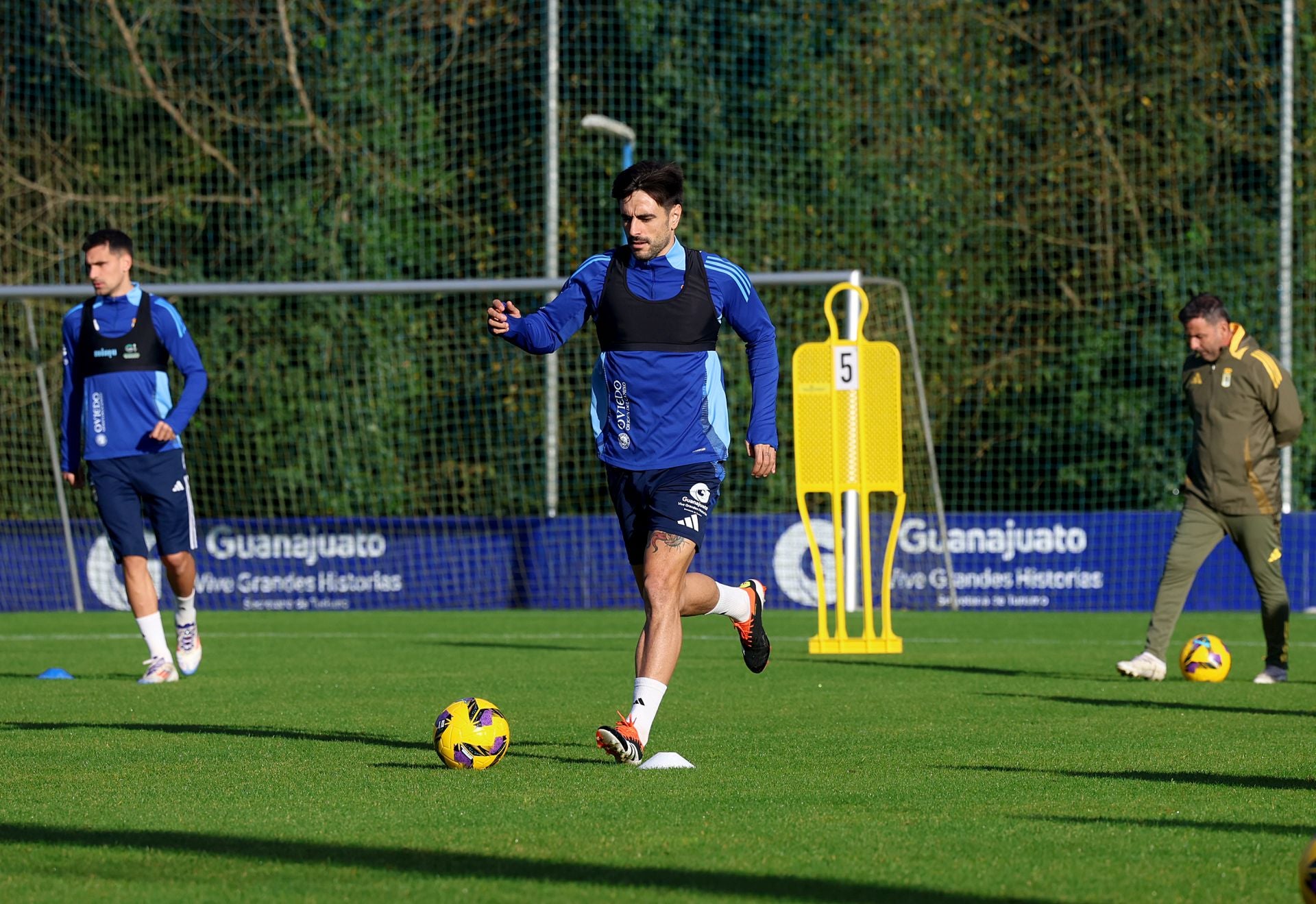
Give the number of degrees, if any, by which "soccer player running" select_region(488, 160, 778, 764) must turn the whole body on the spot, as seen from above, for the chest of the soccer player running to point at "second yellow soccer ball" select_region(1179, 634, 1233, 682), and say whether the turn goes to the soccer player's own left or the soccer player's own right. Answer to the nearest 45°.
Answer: approximately 180°

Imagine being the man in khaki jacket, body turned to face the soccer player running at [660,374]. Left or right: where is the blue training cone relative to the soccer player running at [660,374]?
right

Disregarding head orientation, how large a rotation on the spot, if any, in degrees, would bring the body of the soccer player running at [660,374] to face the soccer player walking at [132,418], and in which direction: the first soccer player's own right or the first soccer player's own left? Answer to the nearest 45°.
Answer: approximately 90° to the first soccer player's own right

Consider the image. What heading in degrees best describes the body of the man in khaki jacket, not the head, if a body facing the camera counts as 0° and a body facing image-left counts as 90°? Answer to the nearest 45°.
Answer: approximately 45°

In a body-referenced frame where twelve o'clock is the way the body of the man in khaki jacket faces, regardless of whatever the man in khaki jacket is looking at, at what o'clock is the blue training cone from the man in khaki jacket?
The blue training cone is roughly at 1 o'clock from the man in khaki jacket.

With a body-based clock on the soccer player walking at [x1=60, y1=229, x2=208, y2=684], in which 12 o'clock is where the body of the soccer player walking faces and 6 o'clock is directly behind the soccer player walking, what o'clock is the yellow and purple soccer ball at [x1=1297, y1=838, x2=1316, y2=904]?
The yellow and purple soccer ball is roughly at 10 o'clock from the soccer player walking.

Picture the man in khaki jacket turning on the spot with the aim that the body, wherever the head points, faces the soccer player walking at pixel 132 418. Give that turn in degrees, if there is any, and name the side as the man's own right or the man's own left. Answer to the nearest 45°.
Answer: approximately 45° to the man's own right

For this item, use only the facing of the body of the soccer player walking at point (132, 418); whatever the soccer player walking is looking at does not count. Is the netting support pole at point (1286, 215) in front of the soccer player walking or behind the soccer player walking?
behind

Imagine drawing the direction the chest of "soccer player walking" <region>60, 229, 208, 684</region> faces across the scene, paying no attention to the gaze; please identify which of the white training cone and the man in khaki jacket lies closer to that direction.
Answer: the white training cone

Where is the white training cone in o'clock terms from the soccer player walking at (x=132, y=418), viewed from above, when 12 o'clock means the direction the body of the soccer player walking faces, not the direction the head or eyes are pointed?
The white training cone is roughly at 10 o'clock from the soccer player walking.
